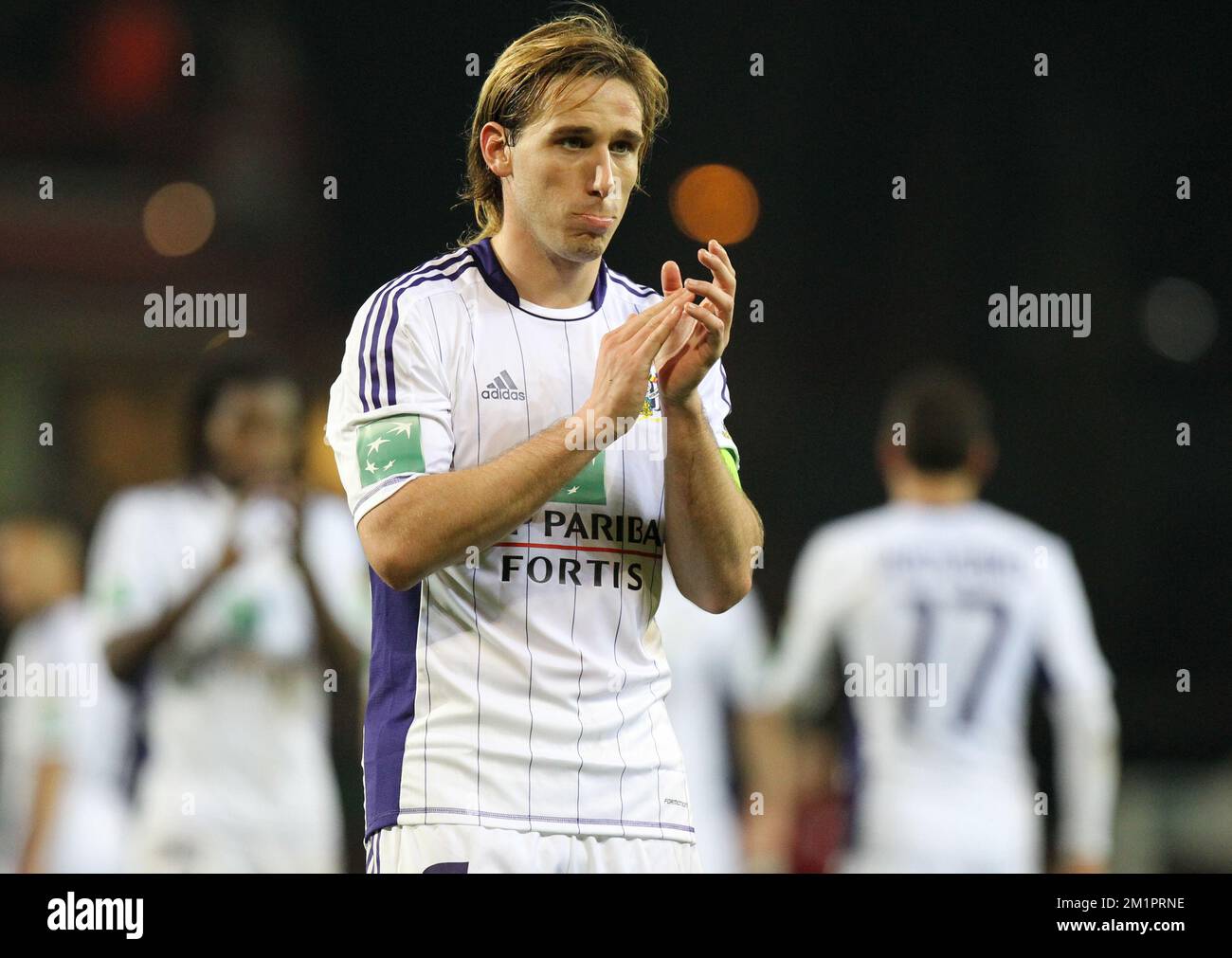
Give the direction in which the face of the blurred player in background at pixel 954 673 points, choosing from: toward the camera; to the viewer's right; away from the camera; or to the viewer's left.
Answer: away from the camera

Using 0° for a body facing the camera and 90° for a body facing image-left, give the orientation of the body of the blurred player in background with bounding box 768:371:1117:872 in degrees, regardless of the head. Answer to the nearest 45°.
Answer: approximately 180°

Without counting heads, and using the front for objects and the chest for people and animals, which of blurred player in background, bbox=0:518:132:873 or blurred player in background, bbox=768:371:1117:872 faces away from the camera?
blurred player in background, bbox=768:371:1117:872

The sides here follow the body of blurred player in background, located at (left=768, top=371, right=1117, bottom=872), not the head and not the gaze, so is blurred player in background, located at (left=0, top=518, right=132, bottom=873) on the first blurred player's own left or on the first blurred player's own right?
on the first blurred player's own left

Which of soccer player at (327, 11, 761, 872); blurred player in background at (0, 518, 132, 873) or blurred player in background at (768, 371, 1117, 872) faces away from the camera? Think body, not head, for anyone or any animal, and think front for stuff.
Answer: blurred player in background at (768, 371, 1117, 872)

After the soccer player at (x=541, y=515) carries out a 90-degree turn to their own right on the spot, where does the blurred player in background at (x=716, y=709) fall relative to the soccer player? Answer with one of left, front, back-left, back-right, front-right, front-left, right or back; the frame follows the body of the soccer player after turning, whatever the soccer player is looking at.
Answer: back-right

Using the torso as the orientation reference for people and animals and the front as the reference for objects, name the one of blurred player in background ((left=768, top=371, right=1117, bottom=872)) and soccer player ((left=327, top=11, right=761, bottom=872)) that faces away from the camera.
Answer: the blurred player in background
